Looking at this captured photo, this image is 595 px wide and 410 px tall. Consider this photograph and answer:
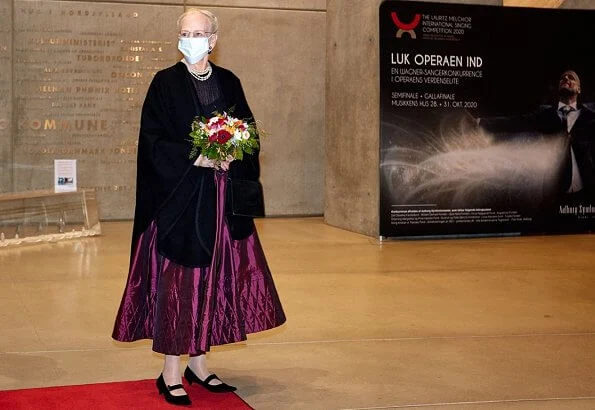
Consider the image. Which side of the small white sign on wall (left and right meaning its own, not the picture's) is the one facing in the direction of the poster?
left

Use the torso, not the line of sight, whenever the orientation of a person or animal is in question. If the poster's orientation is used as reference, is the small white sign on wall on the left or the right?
on its right

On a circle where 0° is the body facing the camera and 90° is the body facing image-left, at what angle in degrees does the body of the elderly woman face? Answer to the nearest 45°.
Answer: approximately 315°

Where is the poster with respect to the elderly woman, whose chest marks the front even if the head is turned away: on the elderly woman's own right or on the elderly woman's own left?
on the elderly woman's own left

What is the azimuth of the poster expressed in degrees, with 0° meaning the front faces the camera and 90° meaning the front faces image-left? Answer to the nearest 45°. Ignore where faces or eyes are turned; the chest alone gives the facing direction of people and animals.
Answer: approximately 0°

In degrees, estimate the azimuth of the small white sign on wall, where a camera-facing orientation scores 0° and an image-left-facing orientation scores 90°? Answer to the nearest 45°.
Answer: approximately 0°

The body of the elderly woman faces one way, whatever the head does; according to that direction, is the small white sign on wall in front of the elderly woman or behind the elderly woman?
behind

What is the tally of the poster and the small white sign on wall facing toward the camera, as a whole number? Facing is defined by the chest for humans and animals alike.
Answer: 2

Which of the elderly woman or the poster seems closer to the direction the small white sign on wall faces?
the elderly woman

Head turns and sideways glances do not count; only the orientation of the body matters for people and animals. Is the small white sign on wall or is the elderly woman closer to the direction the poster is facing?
the elderly woman
